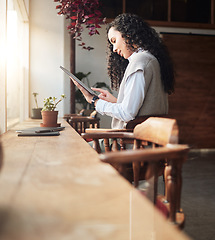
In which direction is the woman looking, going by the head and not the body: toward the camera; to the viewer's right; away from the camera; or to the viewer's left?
to the viewer's left

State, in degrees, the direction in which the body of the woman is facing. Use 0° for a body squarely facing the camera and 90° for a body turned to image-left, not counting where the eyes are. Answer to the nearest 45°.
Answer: approximately 90°
